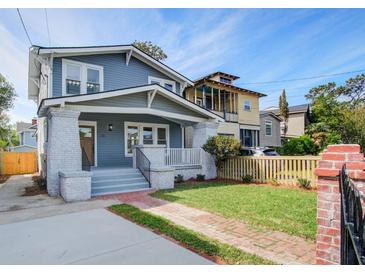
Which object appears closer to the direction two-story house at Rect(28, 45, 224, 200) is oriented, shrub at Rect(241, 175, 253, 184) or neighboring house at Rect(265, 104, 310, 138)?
the shrub

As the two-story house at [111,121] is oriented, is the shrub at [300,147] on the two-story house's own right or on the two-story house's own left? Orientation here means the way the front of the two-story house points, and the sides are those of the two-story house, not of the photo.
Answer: on the two-story house's own left

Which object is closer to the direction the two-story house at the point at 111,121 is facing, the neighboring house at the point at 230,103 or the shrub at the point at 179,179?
the shrub

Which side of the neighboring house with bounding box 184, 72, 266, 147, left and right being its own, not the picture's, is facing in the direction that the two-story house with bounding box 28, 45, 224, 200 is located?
right

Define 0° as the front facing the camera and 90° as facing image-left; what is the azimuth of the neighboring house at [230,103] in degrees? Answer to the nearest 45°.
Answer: approximately 315°

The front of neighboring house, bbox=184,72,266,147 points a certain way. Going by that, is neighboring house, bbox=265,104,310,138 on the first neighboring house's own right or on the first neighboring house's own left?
on the first neighboring house's own left

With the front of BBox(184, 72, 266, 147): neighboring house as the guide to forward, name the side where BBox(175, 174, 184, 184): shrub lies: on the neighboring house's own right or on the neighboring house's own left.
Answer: on the neighboring house's own right

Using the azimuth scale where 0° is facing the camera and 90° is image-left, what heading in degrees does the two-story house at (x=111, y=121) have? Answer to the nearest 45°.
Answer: approximately 315°

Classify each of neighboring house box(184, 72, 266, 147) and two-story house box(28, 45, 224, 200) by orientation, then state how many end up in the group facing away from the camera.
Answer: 0

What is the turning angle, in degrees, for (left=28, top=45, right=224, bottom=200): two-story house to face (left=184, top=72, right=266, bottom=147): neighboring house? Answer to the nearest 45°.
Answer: approximately 90° to its left
